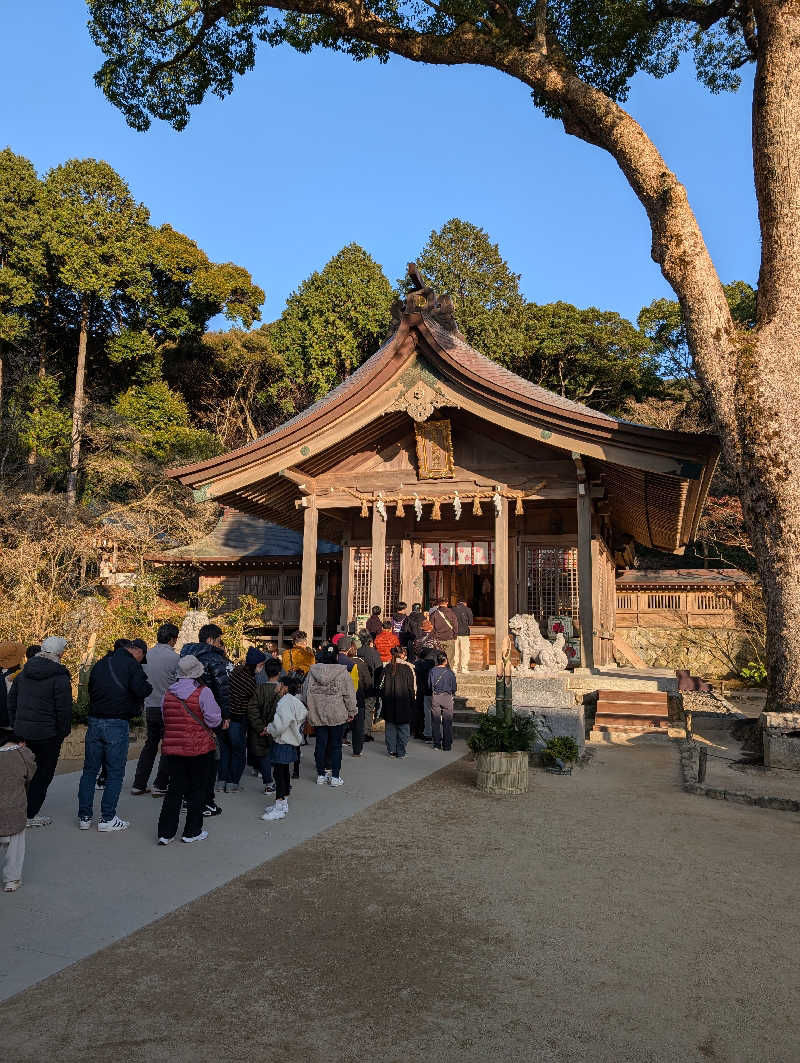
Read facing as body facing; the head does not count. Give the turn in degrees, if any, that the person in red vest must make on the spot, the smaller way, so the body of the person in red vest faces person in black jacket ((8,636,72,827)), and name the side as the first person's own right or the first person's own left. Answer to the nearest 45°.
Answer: approximately 135° to the first person's own left

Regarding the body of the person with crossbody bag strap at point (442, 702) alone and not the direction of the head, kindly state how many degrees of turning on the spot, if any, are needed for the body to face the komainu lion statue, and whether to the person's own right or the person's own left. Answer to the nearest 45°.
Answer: approximately 45° to the person's own right

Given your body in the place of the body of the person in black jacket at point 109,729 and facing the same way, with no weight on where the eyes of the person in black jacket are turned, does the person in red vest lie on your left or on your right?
on your right

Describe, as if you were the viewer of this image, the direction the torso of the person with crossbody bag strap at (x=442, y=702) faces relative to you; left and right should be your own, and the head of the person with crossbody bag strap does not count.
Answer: facing away from the viewer

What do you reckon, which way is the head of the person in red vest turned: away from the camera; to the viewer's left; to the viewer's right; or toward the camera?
away from the camera

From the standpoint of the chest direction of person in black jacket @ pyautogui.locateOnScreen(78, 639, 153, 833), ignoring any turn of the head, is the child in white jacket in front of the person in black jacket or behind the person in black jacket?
in front

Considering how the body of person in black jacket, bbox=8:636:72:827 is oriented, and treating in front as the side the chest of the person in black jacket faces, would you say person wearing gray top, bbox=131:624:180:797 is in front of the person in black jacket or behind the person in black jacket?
in front

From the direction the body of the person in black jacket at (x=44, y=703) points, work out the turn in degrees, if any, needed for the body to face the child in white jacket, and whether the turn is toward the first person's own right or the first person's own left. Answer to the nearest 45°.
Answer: approximately 45° to the first person's own right

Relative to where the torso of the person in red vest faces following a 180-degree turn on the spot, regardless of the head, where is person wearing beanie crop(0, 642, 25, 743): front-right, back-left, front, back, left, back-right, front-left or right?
right

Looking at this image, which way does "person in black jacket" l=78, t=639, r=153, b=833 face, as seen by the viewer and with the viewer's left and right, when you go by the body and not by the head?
facing away from the viewer and to the right of the viewer

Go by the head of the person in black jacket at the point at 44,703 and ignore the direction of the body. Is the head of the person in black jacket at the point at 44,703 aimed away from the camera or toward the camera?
away from the camera
